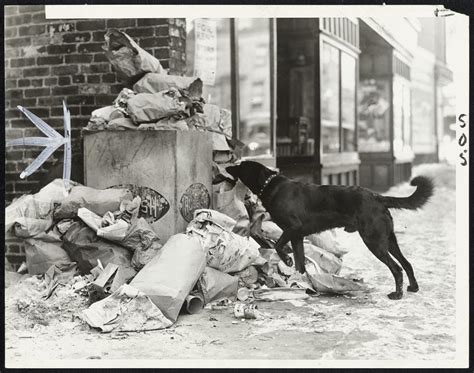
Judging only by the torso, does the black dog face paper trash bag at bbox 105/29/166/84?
yes

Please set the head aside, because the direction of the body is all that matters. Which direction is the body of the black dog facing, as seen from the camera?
to the viewer's left

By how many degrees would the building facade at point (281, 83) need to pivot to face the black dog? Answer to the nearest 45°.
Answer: approximately 45° to its right

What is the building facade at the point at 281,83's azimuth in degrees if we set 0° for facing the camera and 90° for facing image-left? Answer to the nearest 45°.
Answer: approximately 315°

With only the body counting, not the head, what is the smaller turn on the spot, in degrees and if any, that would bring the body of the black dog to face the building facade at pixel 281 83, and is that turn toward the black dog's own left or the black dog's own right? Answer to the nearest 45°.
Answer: approximately 90° to the black dog's own right

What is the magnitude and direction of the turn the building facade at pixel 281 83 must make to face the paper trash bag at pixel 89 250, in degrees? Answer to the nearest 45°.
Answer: approximately 90° to its right

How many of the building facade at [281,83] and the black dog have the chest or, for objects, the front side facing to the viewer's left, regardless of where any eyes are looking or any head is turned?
1
